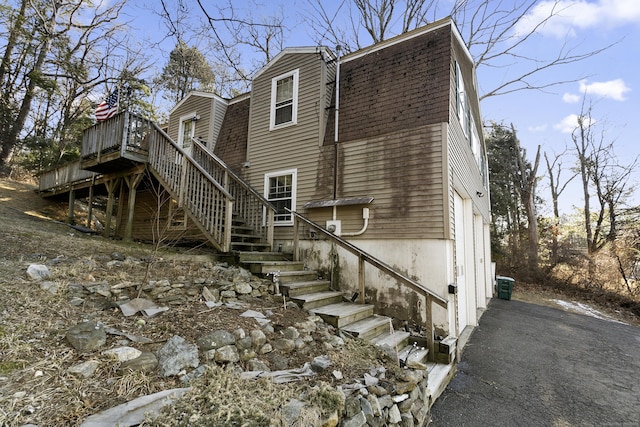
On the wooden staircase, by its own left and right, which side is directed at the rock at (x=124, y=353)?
right

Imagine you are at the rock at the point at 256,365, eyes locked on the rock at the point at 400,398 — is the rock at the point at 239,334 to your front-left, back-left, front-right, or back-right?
back-left

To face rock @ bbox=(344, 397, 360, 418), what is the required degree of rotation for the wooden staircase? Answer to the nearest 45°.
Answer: approximately 45° to its right

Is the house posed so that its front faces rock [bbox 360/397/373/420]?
no

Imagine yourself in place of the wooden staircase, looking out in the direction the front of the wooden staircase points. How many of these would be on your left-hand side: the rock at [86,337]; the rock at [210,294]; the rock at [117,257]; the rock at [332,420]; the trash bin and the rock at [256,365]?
1

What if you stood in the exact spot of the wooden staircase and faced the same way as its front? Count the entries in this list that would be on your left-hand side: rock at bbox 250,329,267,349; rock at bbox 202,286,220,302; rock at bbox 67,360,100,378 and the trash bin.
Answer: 1

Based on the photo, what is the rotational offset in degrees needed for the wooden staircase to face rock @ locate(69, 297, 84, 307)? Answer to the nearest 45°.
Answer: approximately 90° to its right

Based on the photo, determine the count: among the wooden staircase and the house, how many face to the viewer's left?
0

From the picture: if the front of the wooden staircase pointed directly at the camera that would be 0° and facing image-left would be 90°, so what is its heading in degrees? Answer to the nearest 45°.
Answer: approximately 315°
